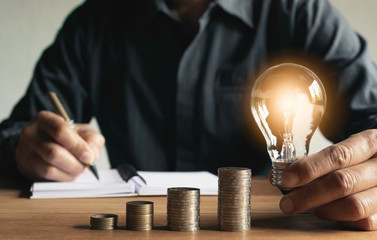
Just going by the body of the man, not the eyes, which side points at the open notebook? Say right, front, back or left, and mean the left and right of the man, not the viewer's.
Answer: front

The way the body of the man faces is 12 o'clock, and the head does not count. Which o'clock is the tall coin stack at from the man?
The tall coin stack is roughly at 12 o'clock from the man.

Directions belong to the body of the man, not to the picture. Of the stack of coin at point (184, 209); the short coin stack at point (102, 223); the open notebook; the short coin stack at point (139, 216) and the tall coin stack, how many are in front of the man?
5

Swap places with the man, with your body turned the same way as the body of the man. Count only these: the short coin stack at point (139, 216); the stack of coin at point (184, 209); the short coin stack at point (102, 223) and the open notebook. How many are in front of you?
4

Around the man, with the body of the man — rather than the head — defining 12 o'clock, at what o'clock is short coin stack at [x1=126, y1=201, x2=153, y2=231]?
The short coin stack is roughly at 12 o'clock from the man.

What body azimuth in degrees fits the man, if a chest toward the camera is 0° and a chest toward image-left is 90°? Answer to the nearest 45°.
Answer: approximately 0°

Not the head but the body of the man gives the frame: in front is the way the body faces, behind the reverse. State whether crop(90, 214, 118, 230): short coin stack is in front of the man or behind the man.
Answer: in front

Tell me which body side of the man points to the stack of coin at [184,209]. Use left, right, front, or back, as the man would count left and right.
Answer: front

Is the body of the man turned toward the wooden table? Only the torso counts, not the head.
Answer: yes
